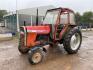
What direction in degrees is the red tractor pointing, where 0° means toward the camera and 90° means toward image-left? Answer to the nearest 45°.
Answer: approximately 45°
